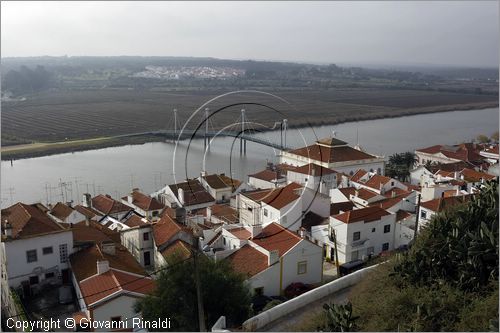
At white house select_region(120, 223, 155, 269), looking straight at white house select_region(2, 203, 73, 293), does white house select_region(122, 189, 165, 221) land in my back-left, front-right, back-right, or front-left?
back-right

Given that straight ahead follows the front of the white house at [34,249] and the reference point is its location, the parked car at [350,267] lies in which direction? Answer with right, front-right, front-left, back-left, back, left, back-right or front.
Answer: left

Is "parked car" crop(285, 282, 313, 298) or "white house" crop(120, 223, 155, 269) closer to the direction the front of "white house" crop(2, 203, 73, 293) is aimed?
the parked car

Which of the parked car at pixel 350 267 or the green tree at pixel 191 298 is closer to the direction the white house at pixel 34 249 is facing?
the green tree

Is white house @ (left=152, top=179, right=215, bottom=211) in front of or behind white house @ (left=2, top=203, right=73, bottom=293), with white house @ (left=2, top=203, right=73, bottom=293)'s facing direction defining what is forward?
behind

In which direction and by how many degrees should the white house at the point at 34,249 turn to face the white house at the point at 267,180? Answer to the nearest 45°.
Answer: approximately 135° to its left

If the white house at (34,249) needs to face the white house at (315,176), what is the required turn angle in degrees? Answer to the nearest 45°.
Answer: approximately 135° to its left

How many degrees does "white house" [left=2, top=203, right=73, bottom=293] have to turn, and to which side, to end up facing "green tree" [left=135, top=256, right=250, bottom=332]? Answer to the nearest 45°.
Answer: approximately 45° to its left

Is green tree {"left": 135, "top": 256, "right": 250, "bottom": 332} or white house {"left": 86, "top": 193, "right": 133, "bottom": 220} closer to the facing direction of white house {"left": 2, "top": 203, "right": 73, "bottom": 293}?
the green tree

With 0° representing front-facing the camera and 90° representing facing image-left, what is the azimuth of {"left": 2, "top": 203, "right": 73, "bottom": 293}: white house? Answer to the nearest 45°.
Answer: approximately 0°

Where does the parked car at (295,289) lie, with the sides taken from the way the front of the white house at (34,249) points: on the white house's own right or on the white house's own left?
on the white house's own left
